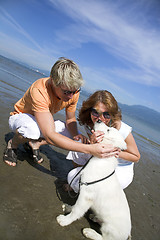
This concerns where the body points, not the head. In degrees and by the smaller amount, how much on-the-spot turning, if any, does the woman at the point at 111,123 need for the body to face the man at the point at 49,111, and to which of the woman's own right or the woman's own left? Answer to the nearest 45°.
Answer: approximately 45° to the woman's own right

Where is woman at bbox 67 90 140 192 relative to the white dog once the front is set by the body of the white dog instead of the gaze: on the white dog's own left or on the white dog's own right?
on the white dog's own right

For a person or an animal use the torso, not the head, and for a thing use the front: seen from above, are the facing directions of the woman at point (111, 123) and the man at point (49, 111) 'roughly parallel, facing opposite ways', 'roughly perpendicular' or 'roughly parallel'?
roughly perpendicular

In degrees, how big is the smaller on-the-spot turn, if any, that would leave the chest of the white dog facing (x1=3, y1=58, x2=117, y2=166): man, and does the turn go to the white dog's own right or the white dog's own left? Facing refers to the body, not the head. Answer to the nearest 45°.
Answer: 0° — it already faces them

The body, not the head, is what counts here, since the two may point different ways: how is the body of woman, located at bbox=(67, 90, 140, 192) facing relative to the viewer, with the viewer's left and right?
facing the viewer and to the left of the viewer

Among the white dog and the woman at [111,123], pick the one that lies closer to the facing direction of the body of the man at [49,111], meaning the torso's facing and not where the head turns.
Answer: the white dog

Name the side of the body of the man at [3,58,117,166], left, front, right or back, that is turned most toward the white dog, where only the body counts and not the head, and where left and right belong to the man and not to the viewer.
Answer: front

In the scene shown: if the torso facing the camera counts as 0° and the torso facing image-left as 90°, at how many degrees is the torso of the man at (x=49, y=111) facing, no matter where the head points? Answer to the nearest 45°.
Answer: approximately 315°

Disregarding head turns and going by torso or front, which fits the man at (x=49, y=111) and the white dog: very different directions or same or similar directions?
very different directions
